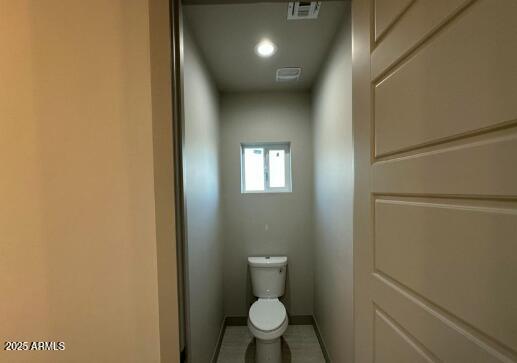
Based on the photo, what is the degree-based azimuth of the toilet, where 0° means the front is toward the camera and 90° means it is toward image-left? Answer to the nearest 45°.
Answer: approximately 0°
